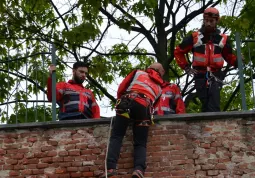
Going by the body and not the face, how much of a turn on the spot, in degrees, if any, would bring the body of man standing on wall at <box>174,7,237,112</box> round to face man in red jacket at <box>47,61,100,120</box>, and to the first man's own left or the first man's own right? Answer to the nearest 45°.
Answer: approximately 90° to the first man's own right

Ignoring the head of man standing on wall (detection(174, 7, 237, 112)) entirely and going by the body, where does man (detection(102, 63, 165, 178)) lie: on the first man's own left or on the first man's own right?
on the first man's own right

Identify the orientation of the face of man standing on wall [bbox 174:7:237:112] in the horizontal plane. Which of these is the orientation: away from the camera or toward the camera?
toward the camera

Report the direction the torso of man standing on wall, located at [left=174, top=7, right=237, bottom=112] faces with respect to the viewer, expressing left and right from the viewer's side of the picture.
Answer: facing the viewer
